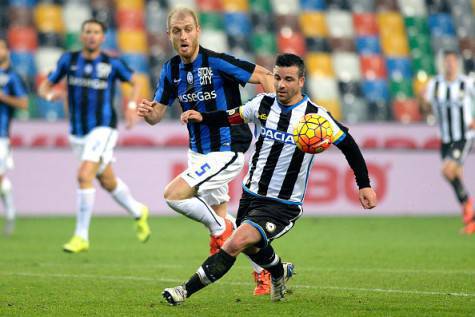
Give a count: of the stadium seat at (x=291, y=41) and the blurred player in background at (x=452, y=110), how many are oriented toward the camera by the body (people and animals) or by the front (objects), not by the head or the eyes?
2

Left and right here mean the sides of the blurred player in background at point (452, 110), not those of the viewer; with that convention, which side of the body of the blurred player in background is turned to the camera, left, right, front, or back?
front

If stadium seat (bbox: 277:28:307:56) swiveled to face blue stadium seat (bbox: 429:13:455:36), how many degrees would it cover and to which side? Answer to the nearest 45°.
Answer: approximately 90° to its left

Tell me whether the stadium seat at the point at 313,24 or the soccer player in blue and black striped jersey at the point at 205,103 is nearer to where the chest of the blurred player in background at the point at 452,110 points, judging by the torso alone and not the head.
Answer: the soccer player in blue and black striped jersey

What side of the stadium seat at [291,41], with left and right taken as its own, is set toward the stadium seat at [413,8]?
left

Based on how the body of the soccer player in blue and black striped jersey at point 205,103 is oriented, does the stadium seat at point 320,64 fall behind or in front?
behind

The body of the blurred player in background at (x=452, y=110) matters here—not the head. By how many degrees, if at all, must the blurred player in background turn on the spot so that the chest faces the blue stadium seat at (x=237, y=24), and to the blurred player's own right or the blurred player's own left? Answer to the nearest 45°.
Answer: approximately 135° to the blurred player's own right

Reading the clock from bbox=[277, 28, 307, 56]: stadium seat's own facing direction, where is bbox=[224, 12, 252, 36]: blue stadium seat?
The blue stadium seat is roughly at 3 o'clock from the stadium seat.

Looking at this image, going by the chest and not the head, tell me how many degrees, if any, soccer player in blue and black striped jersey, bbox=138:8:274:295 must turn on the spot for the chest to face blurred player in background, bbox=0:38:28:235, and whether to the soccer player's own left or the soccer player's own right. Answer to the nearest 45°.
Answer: approximately 90° to the soccer player's own right

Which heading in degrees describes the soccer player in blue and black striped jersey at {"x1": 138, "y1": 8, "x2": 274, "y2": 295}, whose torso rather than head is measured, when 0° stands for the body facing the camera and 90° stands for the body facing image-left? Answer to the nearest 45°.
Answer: approximately 45°
